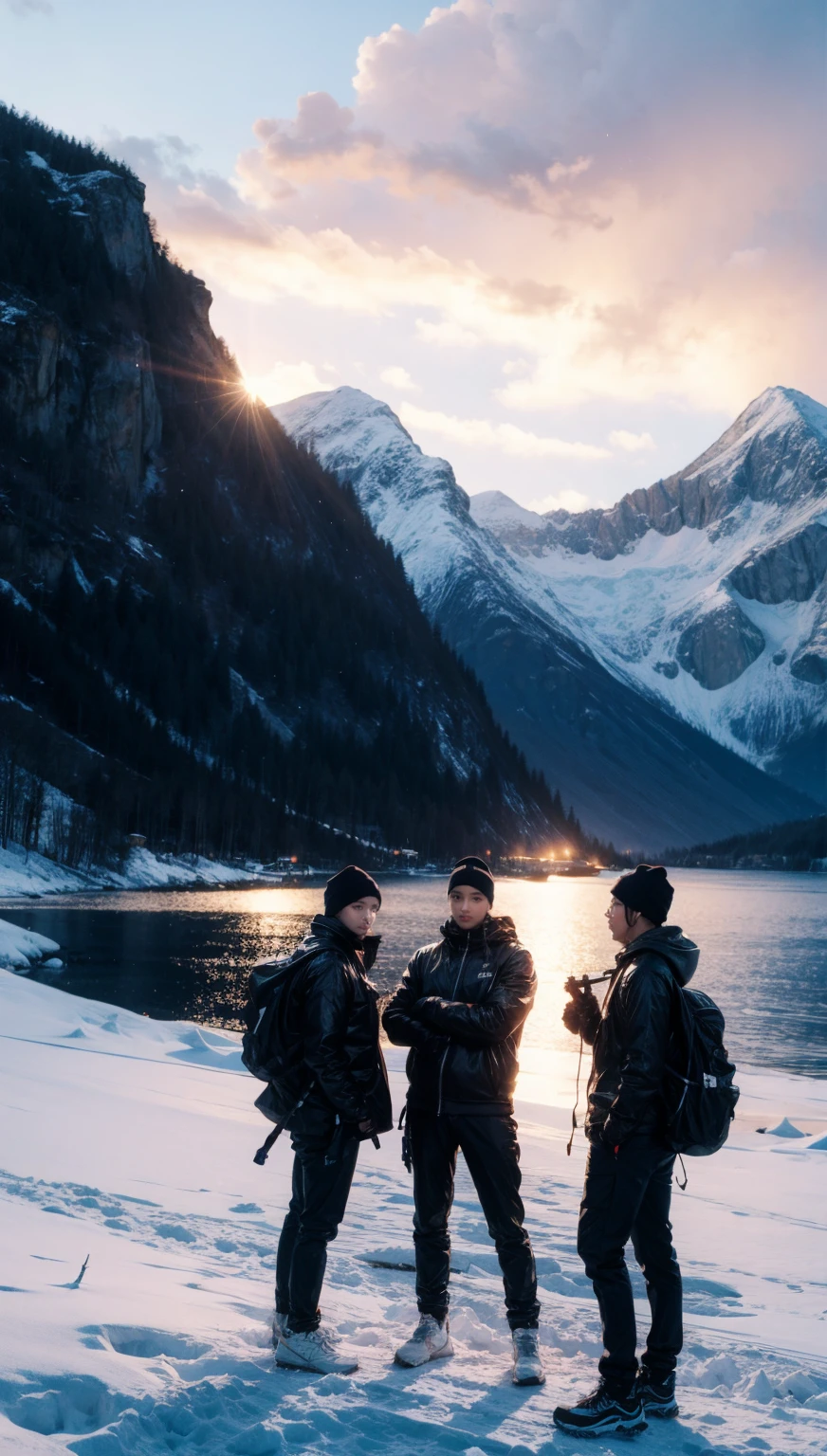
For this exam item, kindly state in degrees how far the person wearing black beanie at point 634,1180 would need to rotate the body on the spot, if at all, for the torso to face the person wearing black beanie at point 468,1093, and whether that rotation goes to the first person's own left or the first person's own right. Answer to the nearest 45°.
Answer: approximately 45° to the first person's own right

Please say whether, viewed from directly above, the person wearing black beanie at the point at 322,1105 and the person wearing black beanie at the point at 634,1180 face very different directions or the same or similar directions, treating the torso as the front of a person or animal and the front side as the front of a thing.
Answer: very different directions

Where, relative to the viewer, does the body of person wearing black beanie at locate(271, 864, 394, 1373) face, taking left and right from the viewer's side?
facing to the right of the viewer

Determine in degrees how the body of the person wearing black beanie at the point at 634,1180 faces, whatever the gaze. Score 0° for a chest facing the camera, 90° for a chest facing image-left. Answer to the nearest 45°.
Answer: approximately 90°
